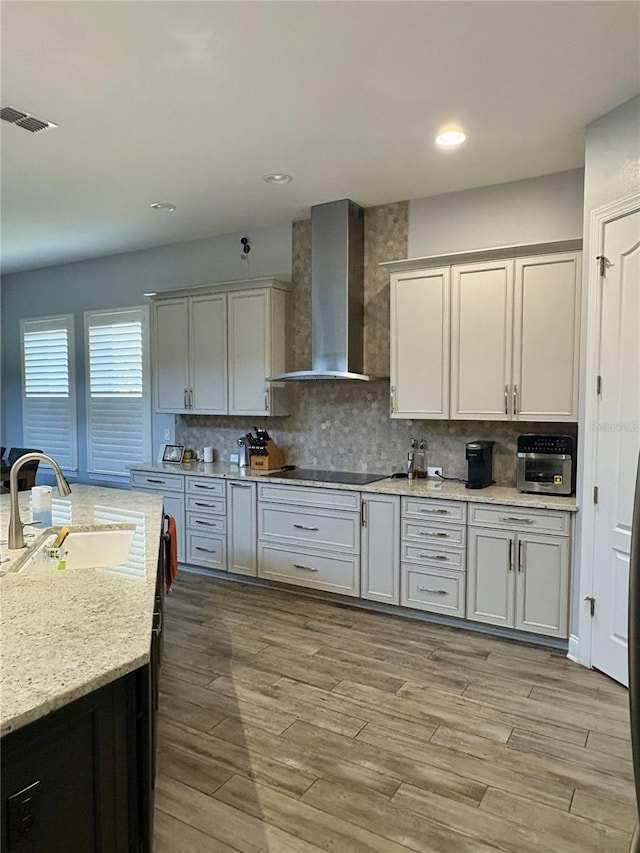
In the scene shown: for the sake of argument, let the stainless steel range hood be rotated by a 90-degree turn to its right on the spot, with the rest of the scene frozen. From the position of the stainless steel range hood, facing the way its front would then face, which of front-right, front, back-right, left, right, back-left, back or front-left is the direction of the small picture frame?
front

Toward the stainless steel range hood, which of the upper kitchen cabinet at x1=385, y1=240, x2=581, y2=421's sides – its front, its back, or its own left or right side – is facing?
right

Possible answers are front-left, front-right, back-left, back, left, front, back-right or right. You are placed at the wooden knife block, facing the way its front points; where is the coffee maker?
left

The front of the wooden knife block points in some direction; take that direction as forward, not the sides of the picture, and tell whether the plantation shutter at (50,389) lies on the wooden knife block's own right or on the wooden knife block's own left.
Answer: on the wooden knife block's own right

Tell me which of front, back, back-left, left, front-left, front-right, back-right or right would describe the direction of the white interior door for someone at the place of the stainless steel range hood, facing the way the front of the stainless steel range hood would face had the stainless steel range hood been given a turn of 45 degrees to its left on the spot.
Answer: front-left

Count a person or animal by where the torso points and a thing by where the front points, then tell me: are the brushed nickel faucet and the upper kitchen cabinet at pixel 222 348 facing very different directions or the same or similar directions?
very different directions

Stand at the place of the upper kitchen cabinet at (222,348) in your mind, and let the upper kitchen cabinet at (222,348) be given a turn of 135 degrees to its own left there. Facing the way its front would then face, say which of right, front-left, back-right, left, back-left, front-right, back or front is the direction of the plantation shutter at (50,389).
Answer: back-left

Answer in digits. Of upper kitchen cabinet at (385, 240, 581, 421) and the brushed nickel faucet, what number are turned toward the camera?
1

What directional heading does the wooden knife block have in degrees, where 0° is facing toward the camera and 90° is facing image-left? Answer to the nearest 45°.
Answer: approximately 45°

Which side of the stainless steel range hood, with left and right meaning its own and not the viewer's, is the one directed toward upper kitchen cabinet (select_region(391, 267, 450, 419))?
left
